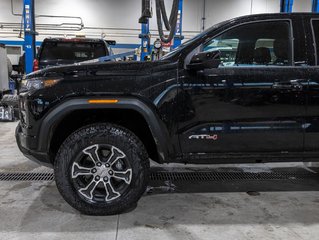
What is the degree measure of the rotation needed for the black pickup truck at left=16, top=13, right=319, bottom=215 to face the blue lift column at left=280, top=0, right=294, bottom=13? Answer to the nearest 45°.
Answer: approximately 135° to its right

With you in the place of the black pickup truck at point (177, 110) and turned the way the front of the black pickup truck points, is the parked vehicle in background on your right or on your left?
on your right

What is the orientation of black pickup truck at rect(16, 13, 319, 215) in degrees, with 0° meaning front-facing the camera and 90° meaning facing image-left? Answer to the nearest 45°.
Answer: approximately 90°

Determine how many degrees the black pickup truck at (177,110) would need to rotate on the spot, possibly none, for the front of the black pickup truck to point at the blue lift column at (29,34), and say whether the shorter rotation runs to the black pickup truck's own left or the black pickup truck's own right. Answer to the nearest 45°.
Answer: approximately 45° to the black pickup truck's own right

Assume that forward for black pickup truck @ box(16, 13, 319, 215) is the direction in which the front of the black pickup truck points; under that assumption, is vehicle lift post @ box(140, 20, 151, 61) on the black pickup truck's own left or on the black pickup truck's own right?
on the black pickup truck's own right
